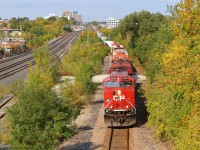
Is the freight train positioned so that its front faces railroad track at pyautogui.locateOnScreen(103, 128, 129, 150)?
yes

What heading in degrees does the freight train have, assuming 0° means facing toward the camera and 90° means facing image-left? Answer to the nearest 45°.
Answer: approximately 0°
